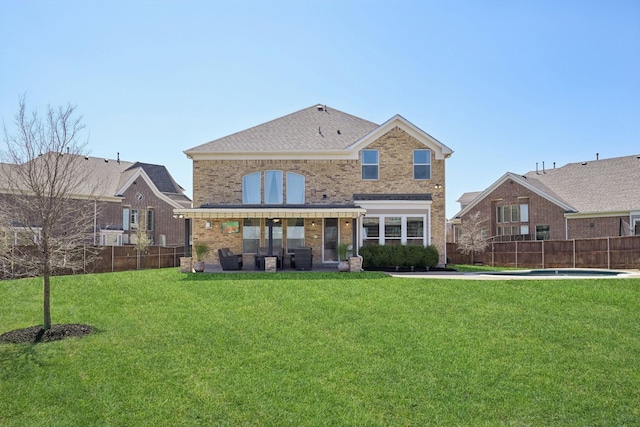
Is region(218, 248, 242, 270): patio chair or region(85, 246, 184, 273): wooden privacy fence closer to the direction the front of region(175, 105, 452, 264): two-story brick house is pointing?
the wooden privacy fence

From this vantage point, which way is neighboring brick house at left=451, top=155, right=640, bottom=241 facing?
away from the camera

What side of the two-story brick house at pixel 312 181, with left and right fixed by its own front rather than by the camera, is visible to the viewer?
back

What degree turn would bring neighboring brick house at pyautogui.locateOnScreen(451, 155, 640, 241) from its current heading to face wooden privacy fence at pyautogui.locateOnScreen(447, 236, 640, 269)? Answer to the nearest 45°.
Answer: approximately 180°

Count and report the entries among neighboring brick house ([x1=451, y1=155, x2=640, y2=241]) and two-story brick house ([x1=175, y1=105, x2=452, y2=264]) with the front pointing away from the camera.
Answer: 2

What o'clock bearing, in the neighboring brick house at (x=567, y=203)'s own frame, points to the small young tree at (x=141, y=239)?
The small young tree is roughly at 8 o'clock from the neighboring brick house.

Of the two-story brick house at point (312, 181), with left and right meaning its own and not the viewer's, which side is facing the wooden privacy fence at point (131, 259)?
left

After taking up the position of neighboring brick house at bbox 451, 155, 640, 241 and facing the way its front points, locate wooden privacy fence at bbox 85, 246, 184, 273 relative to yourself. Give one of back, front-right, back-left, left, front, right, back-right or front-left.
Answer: back-left
